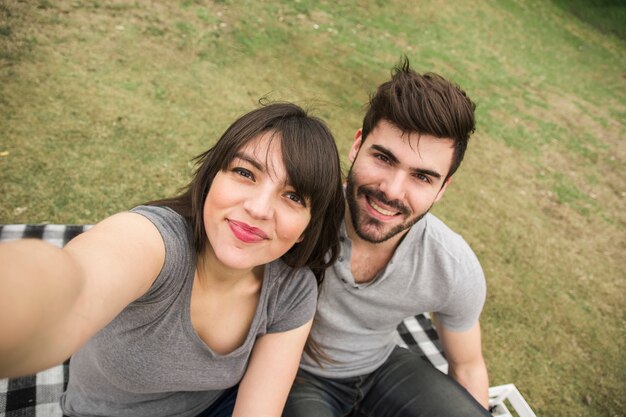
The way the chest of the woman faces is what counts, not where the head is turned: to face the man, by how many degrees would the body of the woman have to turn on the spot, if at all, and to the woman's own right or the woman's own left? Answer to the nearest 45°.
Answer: approximately 135° to the woman's own left

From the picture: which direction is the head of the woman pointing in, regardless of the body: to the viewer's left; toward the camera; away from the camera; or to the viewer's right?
toward the camera

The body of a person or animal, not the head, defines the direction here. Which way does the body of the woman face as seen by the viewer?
toward the camera
